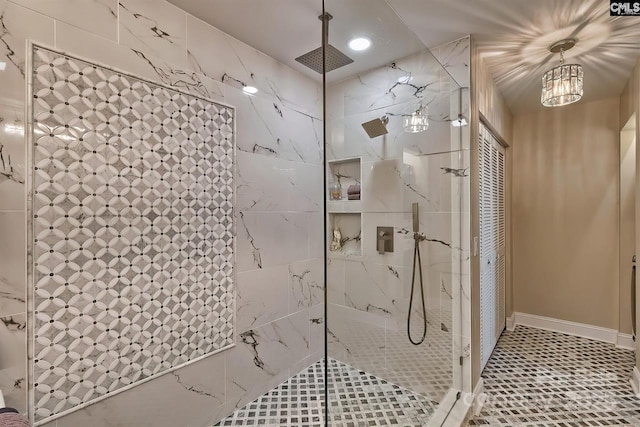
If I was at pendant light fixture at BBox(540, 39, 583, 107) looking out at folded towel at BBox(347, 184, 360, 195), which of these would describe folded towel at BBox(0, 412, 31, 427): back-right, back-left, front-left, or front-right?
front-left

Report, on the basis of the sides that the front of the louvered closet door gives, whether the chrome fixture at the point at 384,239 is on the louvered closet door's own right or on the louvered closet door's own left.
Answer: on the louvered closet door's own right

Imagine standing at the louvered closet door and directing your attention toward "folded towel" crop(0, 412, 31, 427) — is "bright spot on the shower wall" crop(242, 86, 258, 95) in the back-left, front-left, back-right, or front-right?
front-right

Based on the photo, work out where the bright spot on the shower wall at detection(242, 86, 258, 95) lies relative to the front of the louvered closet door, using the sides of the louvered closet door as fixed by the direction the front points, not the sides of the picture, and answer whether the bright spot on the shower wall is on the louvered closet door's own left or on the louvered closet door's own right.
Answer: on the louvered closet door's own right
